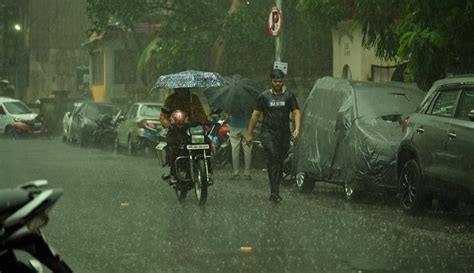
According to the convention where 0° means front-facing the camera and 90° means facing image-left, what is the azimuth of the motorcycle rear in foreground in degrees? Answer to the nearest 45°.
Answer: approximately 90°

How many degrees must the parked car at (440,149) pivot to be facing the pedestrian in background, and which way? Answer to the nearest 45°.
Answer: approximately 180°

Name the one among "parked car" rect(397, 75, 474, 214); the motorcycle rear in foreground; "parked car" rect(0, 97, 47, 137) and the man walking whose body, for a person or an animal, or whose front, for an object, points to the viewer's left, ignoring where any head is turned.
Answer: the motorcycle rear in foreground

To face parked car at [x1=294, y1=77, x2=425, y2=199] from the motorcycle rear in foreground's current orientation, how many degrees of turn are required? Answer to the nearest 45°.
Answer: approximately 135° to its right

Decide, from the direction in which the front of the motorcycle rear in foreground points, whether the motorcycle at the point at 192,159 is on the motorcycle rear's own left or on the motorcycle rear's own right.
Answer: on the motorcycle rear's own right

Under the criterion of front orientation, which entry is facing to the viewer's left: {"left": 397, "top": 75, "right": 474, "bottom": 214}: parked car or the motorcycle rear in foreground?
the motorcycle rear in foreground
